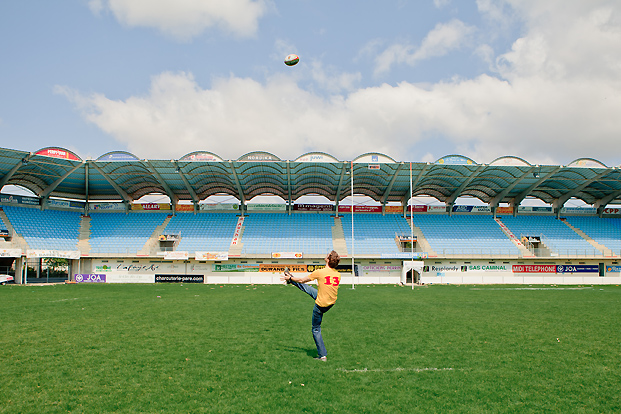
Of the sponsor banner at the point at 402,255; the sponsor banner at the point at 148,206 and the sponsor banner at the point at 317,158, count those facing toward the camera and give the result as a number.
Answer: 3

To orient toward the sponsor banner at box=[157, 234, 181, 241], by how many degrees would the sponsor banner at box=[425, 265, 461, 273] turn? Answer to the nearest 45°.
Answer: approximately 90° to its right

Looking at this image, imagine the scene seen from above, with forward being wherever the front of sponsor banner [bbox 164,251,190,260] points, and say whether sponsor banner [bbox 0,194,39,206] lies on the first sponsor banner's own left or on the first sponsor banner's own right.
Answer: on the first sponsor banner's own right

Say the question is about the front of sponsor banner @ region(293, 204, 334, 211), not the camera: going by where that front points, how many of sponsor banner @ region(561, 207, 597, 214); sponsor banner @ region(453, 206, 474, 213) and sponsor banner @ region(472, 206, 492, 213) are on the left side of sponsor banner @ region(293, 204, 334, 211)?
3

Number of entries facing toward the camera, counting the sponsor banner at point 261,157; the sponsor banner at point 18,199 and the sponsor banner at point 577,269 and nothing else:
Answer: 3

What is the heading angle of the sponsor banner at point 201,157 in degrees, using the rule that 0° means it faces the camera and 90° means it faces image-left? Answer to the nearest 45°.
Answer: approximately 0°

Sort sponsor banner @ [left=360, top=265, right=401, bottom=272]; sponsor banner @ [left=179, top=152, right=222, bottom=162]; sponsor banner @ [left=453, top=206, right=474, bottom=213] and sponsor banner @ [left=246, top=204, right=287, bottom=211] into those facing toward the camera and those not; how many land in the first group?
4

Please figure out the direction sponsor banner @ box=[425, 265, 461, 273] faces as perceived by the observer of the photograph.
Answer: facing the viewer

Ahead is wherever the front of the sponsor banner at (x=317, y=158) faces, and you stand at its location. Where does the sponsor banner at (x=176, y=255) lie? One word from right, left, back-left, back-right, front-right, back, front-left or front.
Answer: right

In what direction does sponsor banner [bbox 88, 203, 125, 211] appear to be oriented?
toward the camera
